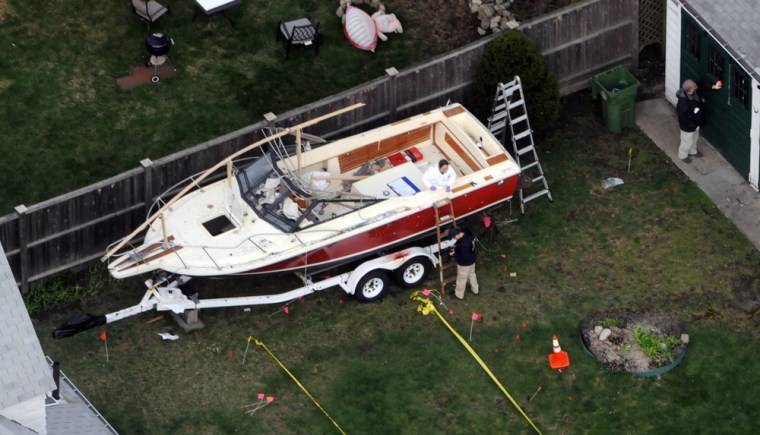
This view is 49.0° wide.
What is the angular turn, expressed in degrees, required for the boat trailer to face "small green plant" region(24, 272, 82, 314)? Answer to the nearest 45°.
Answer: approximately 45° to its right

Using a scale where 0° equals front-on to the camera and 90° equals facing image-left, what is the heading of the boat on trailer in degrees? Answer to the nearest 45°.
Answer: approximately 45°

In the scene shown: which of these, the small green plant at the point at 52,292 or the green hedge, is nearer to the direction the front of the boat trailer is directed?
the small green plant

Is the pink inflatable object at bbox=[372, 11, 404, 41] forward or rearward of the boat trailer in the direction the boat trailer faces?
rearward

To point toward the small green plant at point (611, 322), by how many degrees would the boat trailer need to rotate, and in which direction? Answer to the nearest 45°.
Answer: approximately 135° to its left

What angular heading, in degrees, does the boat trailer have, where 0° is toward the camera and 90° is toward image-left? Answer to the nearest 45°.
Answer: approximately 45°

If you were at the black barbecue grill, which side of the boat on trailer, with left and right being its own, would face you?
right
